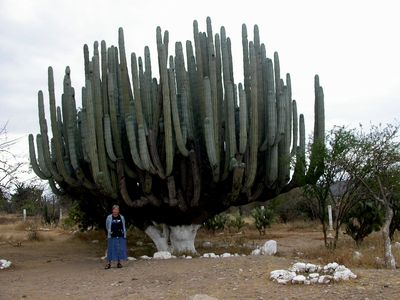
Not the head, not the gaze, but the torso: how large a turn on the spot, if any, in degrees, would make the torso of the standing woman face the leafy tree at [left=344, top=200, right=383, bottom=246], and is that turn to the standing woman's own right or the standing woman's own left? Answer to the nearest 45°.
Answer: approximately 135° to the standing woman's own left

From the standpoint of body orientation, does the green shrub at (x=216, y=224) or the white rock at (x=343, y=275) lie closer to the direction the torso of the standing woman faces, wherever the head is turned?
the white rock

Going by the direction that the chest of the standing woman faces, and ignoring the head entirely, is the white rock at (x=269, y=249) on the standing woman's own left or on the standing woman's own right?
on the standing woman's own left

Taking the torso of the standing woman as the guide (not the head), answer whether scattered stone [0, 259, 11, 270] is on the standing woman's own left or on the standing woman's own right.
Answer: on the standing woman's own right

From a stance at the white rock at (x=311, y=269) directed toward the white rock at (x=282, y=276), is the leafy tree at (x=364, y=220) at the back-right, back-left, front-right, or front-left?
back-right

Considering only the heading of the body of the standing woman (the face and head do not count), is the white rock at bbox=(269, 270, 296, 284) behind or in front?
in front

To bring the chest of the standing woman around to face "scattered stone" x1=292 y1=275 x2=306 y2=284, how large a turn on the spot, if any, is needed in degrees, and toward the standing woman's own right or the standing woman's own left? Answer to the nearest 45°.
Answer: approximately 45° to the standing woman's own left

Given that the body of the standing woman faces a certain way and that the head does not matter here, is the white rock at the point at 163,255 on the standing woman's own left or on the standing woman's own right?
on the standing woman's own left

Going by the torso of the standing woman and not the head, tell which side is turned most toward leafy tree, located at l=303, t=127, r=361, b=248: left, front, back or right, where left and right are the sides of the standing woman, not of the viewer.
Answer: left

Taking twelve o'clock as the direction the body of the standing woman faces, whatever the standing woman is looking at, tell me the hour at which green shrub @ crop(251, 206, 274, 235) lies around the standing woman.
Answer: The green shrub is roughly at 7 o'clock from the standing woman.

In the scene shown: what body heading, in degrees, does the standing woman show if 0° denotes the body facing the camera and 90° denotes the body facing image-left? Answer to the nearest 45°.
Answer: approximately 0°

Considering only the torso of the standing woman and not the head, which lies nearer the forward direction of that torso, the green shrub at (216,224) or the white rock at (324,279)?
the white rock
